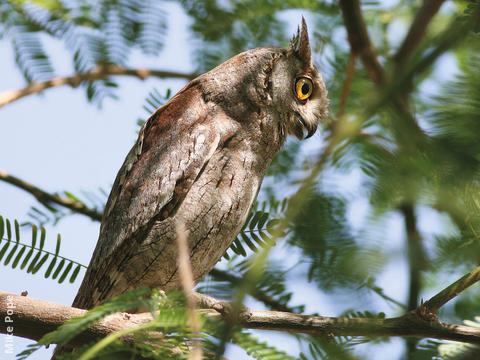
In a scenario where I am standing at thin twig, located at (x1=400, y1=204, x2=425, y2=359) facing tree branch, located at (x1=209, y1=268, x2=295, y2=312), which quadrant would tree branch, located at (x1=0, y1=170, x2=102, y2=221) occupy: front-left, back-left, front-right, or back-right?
front-left

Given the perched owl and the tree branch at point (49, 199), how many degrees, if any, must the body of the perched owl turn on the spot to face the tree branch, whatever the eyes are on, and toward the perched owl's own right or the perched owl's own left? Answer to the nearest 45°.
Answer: approximately 135° to the perched owl's own left

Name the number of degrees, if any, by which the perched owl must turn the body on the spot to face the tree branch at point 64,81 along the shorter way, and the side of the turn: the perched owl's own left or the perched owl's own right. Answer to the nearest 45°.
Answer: approximately 135° to the perched owl's own left

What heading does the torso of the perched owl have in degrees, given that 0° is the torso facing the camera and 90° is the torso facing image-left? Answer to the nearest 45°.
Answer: approximately 270°
